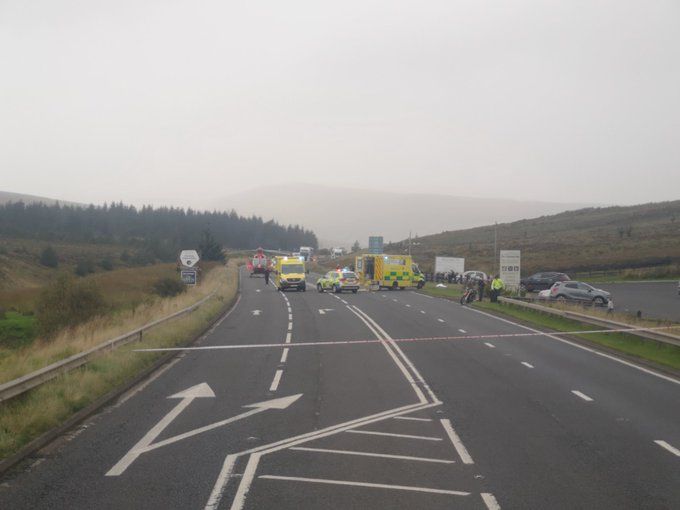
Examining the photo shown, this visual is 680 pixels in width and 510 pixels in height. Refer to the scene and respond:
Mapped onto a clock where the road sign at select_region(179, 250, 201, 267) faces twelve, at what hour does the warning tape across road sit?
The warning tape across road is roughly at 11 o'clock from the road sign.

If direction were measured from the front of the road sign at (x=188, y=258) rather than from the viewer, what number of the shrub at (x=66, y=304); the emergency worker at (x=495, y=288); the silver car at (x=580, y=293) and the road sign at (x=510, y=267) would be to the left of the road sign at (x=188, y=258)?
3

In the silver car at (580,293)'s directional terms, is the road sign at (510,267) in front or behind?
behind

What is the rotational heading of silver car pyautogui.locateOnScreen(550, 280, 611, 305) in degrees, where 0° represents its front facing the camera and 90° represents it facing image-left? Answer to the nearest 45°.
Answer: approximately 270°

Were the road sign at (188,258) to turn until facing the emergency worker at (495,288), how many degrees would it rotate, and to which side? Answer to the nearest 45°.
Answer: approximately 90° to its left

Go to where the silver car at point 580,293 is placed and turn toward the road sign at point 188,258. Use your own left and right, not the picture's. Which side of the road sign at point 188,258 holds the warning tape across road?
left
